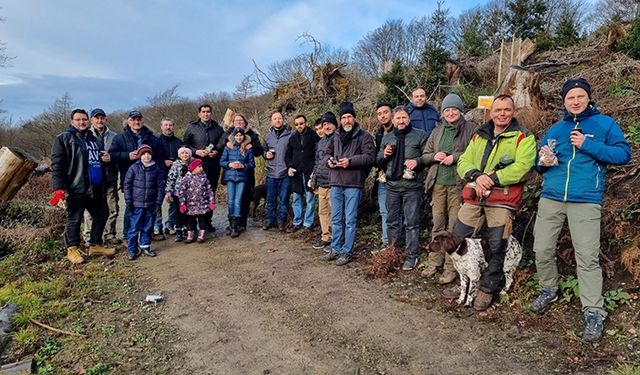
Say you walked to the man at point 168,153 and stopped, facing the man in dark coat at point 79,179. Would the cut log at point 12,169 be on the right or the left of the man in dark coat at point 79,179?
right

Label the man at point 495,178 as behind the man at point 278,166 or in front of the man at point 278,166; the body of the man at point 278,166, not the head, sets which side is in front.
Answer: in front

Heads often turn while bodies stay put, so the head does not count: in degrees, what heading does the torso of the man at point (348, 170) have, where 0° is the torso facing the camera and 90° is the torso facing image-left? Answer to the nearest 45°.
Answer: approximately 45°

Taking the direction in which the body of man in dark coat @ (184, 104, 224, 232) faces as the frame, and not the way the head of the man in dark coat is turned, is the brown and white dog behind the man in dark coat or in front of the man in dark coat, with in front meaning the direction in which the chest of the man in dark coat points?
in front

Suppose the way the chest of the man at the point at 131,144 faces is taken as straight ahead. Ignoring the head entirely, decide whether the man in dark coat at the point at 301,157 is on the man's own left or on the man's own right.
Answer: on the man's own left

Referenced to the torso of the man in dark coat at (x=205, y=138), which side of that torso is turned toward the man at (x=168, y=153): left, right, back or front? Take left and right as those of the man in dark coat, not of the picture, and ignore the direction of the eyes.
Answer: right

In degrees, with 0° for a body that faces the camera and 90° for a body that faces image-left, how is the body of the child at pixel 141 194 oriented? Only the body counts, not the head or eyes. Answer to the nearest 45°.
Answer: approximately 0°

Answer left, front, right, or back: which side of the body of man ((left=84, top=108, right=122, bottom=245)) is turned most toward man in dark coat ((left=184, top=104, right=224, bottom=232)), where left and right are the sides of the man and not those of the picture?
left

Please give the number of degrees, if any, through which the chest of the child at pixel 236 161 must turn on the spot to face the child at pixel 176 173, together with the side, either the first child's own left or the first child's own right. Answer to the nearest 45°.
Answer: approximately 90° to the first child's own right

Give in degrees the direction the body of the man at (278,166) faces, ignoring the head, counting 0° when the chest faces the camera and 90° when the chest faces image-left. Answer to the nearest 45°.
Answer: approximately 0°
